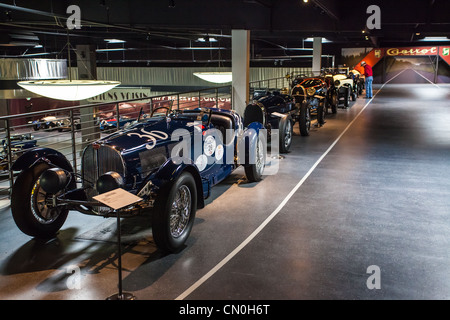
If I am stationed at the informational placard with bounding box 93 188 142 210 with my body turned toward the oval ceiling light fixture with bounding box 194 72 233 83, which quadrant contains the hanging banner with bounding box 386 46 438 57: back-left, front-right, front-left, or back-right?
front-right

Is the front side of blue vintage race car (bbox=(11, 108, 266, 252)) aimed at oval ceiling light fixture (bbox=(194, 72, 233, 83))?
no

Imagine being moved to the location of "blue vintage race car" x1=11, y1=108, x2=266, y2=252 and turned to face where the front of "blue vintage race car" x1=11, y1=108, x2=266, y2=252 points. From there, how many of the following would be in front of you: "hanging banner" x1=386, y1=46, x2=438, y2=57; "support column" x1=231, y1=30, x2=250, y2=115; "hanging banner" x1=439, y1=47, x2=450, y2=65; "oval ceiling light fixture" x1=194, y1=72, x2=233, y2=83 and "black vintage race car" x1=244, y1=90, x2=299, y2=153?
0

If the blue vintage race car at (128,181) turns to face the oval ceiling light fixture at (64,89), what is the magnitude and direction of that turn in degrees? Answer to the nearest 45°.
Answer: approximately 135° to its right

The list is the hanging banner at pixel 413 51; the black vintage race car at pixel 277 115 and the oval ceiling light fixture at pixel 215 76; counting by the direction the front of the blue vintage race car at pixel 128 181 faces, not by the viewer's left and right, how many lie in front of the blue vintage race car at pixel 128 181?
0

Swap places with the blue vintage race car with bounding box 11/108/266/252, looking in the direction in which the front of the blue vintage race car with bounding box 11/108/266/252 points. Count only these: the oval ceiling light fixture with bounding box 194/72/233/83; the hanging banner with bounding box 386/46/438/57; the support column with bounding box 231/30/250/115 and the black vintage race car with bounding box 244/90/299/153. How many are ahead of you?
0

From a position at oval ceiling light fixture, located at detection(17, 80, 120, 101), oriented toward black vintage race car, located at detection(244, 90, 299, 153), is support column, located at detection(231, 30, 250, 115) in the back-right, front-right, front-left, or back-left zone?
front-left

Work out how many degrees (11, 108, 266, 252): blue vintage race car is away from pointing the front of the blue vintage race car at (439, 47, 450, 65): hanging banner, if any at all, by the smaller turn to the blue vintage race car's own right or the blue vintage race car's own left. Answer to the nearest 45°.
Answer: approximately 180°

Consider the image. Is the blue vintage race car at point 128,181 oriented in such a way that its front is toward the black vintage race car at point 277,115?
no

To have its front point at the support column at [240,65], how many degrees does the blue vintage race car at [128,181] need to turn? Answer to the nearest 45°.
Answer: approximately 135° to its right

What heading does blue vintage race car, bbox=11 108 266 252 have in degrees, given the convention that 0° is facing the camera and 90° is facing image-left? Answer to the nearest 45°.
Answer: approximately 45°

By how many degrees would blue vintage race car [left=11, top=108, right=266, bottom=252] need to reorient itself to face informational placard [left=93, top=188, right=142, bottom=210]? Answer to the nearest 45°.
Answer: approximately 45° to its left

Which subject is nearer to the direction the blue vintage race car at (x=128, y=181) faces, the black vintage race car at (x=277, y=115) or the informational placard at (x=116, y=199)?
the informational placard

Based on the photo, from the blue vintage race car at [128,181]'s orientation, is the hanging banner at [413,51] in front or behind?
behind
